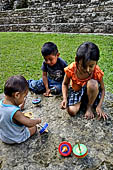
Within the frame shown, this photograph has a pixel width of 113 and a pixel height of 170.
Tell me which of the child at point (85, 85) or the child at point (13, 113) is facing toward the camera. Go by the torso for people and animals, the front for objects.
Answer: the child at point (85, 85)

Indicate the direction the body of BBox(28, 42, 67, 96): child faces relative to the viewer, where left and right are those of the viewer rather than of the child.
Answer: facing the viewer and to the left of the viewer

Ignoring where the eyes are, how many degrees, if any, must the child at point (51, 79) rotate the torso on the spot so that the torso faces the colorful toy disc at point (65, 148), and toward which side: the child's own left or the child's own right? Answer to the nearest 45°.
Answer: approximately 45° to the child's own left

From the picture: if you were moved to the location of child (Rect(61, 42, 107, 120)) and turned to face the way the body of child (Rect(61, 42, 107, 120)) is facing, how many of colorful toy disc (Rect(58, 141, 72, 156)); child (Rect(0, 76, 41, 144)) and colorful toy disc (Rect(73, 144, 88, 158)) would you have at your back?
0

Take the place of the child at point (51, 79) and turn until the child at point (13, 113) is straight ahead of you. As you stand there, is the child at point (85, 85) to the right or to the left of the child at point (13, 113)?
left

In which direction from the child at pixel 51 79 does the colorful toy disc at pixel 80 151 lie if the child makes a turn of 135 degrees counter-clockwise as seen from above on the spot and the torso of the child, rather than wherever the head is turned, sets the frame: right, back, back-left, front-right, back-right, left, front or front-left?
right

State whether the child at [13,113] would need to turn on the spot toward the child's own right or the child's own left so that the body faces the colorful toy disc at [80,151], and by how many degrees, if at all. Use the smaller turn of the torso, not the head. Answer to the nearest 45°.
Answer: approximately 90° to the child's own right

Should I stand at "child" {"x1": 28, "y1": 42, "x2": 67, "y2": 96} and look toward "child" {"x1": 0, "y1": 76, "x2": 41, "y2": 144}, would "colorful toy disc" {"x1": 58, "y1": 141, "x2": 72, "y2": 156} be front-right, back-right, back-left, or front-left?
front-left

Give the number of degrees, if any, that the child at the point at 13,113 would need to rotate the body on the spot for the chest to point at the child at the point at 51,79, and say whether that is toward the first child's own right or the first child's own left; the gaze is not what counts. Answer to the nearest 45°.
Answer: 0° — they already face them

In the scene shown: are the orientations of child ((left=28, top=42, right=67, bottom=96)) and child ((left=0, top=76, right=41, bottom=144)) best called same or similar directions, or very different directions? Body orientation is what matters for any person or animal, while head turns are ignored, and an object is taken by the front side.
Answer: very different directions

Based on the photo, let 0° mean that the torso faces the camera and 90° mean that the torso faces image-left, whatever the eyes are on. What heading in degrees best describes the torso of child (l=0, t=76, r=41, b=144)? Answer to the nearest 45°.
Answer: approximately 225°

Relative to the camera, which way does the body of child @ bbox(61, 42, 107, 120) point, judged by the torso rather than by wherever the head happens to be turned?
toward the camera

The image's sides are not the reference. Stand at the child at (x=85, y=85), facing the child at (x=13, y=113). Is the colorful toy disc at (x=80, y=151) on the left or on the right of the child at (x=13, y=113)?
left

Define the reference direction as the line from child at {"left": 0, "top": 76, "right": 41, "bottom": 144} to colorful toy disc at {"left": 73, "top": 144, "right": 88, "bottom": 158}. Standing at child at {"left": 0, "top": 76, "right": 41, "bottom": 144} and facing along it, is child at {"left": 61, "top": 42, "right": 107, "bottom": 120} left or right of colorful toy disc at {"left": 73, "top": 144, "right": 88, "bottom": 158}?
left

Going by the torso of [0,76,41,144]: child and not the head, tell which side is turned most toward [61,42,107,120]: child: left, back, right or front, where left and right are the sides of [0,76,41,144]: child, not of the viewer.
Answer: front

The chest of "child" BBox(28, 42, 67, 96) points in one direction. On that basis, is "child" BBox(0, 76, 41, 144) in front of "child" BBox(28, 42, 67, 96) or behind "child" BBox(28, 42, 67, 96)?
in front

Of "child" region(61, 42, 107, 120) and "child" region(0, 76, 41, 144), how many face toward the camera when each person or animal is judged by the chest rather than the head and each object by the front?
1

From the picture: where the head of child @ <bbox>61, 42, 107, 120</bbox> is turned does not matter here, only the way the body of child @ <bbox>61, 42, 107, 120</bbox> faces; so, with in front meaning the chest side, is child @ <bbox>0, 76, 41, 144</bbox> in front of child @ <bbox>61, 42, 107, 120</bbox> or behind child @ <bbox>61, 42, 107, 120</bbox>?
in front
